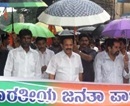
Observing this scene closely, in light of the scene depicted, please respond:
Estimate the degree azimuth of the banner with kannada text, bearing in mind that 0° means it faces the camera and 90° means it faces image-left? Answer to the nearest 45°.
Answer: approximately 0°

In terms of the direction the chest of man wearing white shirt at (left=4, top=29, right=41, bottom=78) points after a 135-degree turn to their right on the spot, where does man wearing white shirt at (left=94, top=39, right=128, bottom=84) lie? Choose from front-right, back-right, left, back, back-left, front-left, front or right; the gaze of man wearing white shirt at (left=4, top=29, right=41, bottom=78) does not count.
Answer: back-right

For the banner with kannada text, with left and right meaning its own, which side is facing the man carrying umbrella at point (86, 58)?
back

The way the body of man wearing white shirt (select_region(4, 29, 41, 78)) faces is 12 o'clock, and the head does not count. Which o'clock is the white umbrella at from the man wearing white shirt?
The white umbrella is roughly at 9 o'clock from the man wearing white shirt.

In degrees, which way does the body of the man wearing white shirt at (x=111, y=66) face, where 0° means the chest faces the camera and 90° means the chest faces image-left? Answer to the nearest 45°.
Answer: approximately 315°

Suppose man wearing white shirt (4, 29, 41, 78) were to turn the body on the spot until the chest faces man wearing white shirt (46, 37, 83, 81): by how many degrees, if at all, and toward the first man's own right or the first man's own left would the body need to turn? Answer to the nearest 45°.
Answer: approximately 90° to the first man's own left

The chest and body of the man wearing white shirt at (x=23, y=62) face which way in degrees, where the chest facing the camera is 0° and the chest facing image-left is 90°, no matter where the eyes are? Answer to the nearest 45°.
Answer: approximately 0°

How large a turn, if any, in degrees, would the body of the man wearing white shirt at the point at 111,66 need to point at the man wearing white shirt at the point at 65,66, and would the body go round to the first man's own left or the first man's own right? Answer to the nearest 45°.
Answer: approximately 90° to the first man's own right
